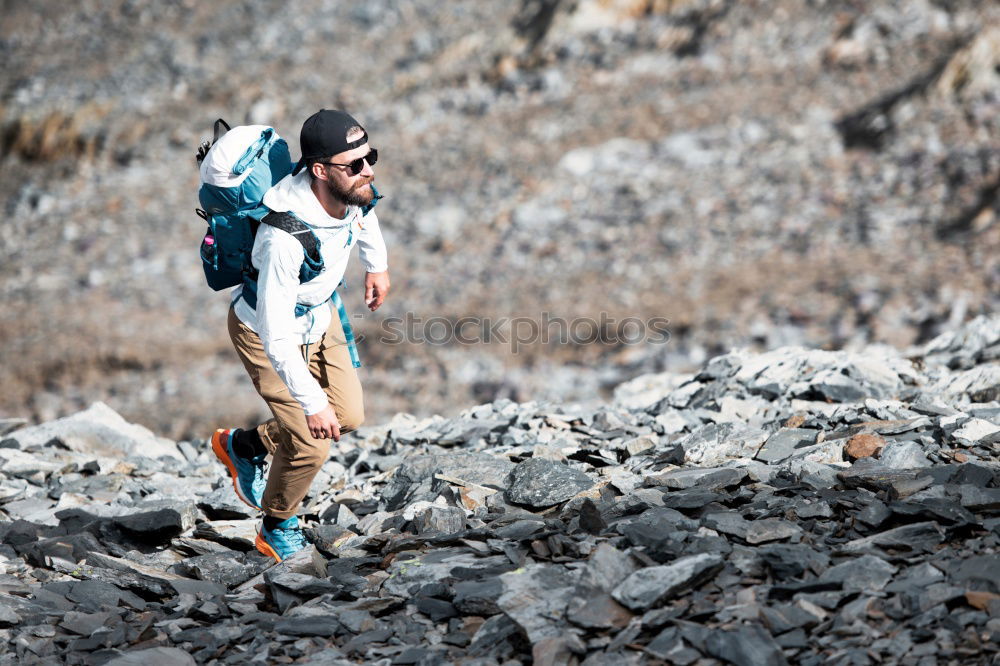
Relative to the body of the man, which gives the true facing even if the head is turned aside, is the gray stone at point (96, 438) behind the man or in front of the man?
behind

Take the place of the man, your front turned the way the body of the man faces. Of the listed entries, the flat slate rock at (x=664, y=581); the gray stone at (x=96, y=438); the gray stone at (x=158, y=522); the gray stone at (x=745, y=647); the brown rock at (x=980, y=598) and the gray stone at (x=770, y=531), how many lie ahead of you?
4

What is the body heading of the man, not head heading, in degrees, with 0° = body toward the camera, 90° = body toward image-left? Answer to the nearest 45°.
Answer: approximately 315°

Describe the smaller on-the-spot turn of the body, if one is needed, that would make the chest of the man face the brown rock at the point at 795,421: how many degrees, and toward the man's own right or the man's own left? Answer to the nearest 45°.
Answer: approximately 45° to the man's own left

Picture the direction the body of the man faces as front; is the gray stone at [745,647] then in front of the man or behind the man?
in front

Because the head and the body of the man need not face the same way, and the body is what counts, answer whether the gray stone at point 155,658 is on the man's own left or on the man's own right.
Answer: on the man's own right

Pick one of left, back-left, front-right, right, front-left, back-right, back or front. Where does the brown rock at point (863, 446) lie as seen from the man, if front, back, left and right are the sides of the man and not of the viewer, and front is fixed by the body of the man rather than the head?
front-left

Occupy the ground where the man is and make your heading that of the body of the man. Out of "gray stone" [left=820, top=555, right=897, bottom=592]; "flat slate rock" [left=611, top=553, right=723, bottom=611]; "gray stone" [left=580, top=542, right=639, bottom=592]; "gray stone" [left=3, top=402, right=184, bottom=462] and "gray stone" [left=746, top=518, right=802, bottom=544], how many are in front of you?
4

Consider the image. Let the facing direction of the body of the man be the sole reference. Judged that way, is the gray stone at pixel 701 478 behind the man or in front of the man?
in front

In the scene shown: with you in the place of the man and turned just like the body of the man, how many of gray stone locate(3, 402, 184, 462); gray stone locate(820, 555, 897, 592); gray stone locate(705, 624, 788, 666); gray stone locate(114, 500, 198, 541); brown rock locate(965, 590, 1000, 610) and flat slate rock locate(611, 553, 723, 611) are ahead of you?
4

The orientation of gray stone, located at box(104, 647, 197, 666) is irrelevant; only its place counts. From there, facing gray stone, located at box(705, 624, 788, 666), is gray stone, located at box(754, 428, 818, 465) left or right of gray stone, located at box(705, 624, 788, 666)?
left

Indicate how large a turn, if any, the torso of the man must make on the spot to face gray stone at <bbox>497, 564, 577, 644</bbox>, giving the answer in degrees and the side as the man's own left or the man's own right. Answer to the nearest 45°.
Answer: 0° — they already face it

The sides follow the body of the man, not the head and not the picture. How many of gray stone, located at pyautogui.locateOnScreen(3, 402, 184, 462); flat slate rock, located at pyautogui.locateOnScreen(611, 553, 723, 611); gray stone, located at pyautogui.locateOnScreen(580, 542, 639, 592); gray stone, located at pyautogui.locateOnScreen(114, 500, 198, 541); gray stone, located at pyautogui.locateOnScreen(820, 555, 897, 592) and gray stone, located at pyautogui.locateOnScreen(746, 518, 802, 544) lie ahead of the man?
4

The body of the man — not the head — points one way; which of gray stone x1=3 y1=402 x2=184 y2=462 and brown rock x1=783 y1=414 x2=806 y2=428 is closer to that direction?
the brown rock

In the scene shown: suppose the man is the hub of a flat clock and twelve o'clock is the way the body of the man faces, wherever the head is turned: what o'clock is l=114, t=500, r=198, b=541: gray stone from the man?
The gray stone is roughly at 6 o'clock from the man.
